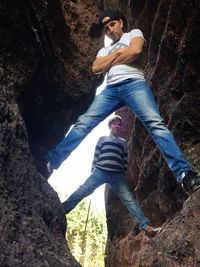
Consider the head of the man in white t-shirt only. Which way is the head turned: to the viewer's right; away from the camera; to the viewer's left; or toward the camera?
toward the camera

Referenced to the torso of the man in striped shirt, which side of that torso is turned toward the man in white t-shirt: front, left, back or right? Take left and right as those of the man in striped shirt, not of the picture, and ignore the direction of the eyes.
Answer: front

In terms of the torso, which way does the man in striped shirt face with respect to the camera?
toward the camera
